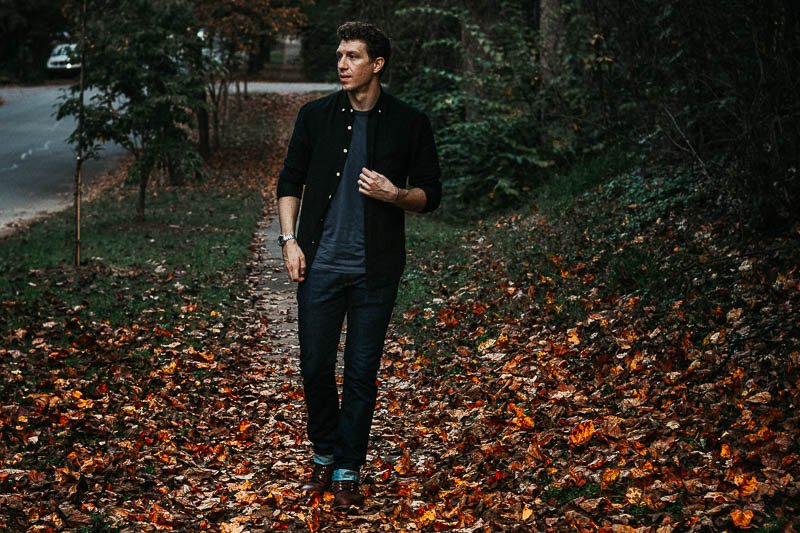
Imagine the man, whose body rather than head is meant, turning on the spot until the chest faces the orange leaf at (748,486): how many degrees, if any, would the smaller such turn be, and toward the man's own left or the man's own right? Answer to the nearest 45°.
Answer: approximately 45° to the man's own left

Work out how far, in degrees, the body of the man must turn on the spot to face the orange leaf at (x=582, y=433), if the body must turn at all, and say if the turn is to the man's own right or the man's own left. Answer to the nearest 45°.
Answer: approximately 90° to the man's own left

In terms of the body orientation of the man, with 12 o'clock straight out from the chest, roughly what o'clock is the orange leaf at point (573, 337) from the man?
The orange leaf is roughly at 7 o'clock from the man.

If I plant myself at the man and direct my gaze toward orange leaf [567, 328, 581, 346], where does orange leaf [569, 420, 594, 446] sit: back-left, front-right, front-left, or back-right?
front-right

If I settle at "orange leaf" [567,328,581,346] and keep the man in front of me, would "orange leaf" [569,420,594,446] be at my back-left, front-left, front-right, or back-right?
front-left

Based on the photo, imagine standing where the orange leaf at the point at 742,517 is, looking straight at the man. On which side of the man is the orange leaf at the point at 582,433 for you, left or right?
right

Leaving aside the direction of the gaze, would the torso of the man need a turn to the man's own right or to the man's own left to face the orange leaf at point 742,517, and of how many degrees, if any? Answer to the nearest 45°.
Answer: approximately 45° to the man's own left

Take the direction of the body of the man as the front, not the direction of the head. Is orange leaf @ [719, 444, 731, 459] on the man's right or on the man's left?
on the man's left

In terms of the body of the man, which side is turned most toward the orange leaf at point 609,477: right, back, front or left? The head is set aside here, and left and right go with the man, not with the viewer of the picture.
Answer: left

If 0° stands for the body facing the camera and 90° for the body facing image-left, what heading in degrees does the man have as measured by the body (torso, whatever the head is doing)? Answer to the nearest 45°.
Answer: approximately 0°
